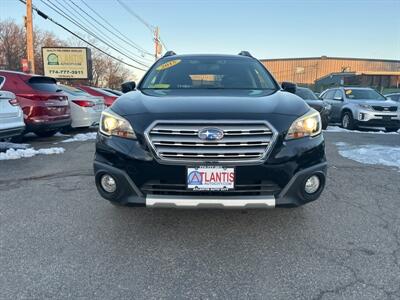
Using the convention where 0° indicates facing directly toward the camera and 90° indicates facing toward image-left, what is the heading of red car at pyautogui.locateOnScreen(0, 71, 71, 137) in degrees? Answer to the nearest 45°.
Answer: approximately 135°

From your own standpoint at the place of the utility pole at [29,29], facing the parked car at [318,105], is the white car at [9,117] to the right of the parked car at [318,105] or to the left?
right

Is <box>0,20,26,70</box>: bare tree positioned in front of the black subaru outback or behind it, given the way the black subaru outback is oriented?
behind

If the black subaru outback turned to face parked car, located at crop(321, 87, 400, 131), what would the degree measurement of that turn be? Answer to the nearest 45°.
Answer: approximately 135° to its left

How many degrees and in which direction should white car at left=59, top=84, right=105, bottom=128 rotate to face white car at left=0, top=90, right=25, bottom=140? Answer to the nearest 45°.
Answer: approximately 135° to its left

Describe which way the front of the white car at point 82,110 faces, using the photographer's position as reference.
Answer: facing away from the viewer and to the left of the viewer

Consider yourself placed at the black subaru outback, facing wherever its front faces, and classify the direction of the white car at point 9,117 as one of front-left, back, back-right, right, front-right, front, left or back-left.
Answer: back-right

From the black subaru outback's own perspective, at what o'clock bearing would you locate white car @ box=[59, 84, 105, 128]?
The white car is roughly at 5 o'clock from the black subaru outback.

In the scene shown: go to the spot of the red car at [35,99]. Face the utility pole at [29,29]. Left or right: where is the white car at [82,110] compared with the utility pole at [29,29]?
right

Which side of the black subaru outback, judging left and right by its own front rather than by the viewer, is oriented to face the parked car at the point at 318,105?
back

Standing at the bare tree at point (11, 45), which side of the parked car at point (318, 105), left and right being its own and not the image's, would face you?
back
